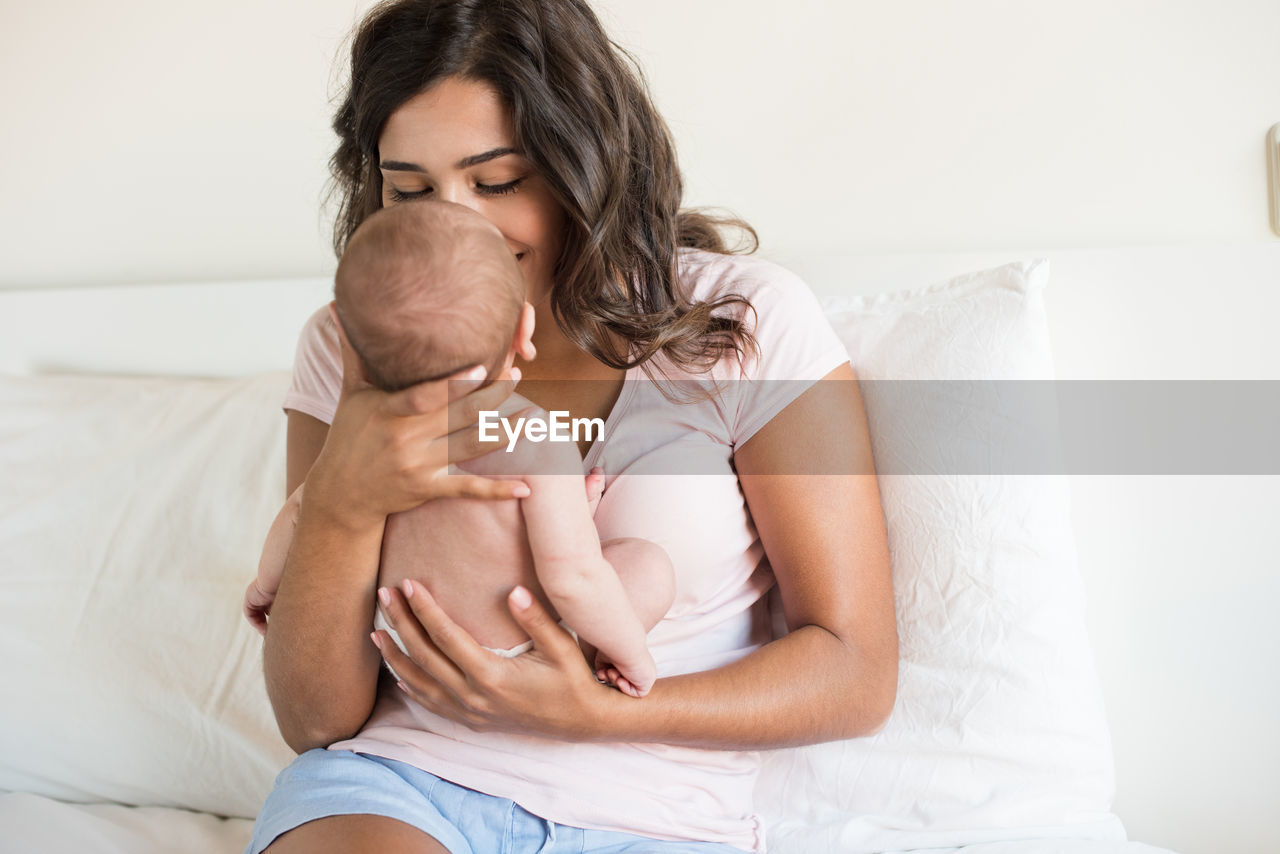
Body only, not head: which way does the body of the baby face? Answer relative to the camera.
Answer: away from the camera

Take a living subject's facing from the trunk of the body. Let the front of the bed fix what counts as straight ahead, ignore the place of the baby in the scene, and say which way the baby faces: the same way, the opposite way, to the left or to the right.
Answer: the opposite way

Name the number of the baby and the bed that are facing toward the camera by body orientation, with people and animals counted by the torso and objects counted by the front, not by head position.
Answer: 1

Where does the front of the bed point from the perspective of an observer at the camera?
facing the viewer

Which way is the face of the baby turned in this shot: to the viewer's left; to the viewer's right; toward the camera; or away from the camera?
away from the camera
